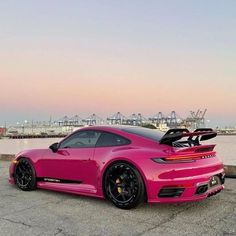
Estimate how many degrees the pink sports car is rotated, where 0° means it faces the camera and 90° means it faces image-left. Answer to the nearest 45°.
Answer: approximately 135°
